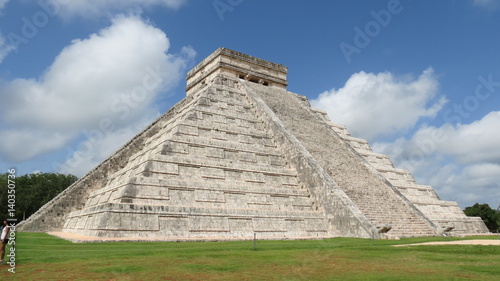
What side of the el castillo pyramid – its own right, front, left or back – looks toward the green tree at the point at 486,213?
left

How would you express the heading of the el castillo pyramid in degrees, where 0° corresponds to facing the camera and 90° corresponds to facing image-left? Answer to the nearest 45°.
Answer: approximately 315°
